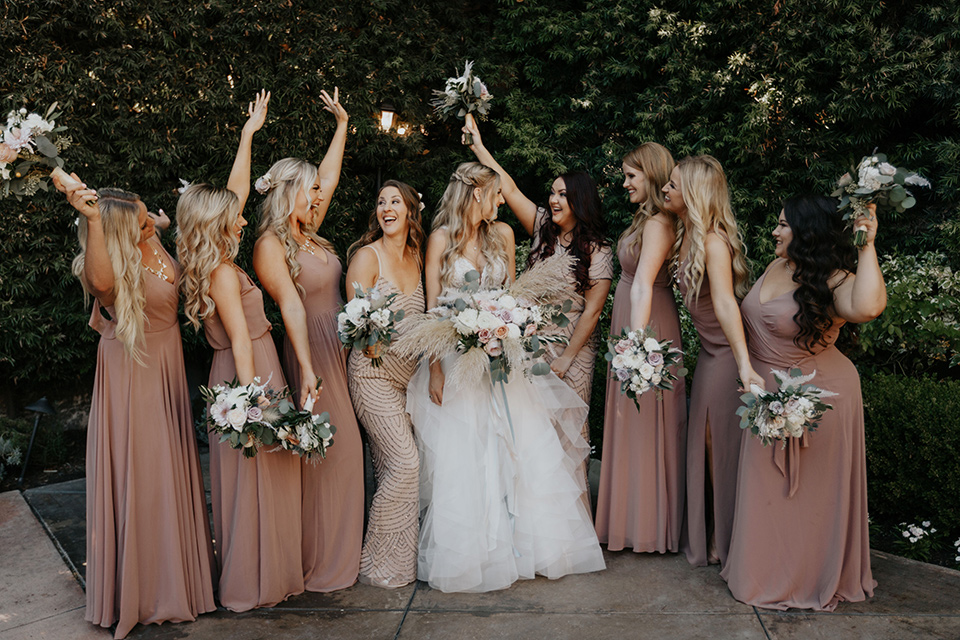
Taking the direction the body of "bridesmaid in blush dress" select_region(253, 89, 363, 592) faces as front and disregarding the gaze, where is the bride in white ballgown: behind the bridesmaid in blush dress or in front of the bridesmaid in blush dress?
in front

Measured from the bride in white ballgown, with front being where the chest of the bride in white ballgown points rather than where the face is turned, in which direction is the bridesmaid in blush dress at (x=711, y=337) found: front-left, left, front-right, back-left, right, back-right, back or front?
left

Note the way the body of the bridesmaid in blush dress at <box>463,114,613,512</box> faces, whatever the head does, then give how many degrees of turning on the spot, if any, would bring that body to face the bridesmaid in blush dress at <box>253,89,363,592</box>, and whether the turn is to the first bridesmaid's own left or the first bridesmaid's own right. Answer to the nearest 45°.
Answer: approximately 45° to the first bridesmaid's own right

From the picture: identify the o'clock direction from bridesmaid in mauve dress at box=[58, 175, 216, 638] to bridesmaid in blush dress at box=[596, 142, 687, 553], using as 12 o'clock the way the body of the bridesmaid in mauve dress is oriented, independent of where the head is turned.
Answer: The bridesmaid in blush dress is roughly at 11 o'clock from the bridesmaid in mauve dress.

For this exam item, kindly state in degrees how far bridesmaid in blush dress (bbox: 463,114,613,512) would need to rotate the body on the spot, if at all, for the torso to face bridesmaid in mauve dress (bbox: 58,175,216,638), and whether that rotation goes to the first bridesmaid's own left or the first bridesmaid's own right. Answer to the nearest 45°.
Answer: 0° — they already face them

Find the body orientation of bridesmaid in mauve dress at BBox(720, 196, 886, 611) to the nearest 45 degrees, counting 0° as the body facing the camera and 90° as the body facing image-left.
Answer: approximately 45°

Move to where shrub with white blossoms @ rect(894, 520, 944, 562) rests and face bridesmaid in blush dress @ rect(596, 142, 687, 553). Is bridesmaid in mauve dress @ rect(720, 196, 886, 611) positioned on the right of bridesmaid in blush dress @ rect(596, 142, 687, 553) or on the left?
left

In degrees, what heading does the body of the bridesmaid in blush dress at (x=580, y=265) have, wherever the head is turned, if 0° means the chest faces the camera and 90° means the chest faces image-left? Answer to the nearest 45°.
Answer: approximately 45°

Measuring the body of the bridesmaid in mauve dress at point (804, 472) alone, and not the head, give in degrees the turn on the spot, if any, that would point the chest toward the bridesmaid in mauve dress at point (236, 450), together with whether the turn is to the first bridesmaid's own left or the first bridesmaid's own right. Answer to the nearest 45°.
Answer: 0° — they already face them

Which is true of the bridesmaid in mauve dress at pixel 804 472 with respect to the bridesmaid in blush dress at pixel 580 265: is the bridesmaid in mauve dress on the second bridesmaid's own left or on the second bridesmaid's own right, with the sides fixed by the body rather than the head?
on the second bridesmaid's own left

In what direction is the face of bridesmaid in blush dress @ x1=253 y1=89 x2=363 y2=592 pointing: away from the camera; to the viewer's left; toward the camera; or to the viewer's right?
to the viewer's right
